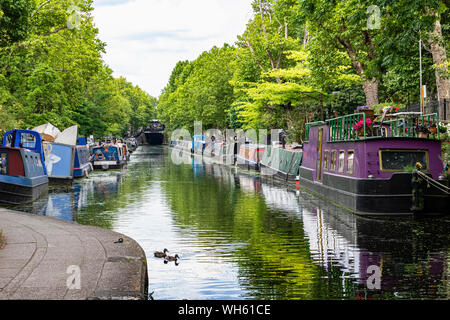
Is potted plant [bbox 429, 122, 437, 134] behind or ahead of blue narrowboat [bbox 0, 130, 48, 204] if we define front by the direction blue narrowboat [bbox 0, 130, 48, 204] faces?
ahead
